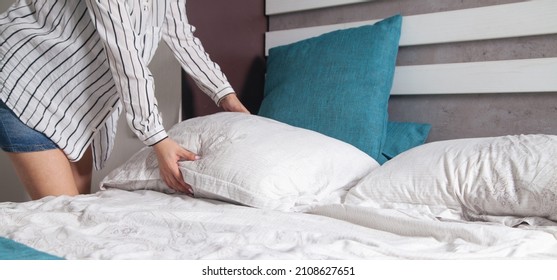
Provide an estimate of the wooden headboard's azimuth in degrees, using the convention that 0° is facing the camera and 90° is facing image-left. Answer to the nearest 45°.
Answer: approximately 45°

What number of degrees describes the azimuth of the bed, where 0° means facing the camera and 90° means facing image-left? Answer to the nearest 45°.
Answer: approximately 45°

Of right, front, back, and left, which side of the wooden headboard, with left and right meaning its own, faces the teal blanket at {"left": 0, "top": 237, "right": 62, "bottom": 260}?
front
